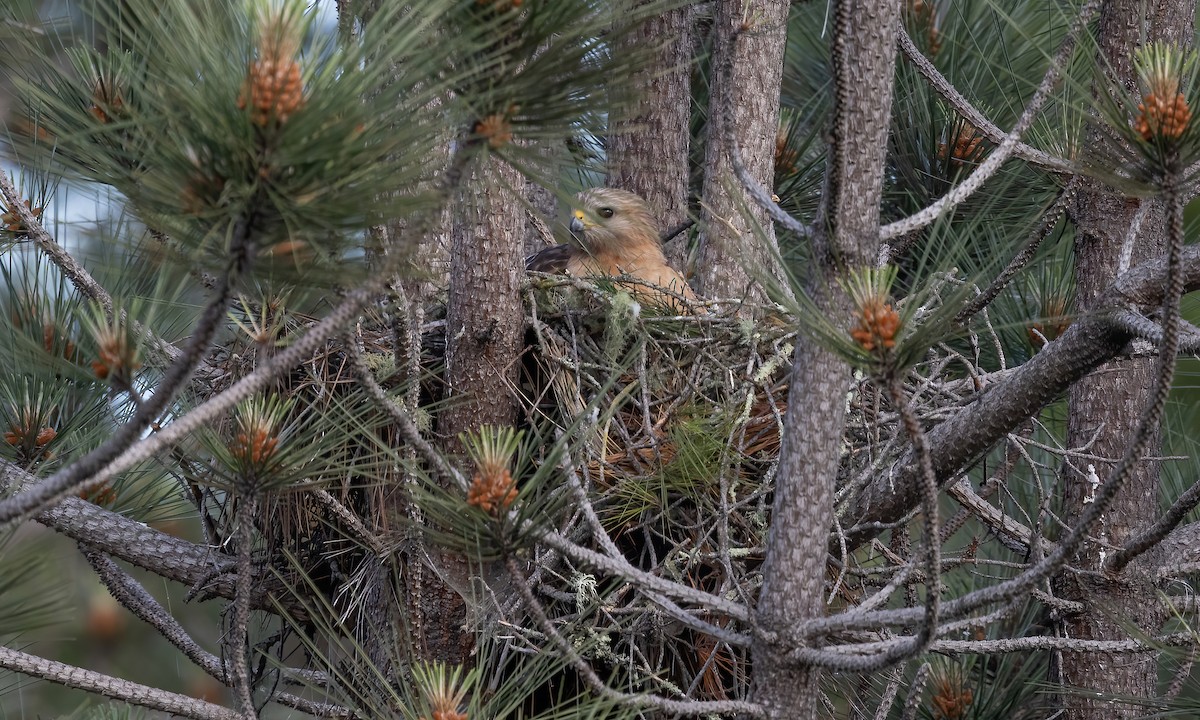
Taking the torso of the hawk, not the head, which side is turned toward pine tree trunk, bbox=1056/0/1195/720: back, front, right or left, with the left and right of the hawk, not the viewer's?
left

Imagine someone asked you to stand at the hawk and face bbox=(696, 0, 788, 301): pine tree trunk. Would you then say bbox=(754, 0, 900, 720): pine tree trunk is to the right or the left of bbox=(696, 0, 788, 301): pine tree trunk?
right

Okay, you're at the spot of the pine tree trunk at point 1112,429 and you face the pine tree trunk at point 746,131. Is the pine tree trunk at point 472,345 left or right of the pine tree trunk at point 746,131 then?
left

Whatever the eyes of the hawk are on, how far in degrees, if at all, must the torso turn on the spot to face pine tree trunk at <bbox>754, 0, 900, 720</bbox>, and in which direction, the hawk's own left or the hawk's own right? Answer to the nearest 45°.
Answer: approximately 45° to the hawk's own left
